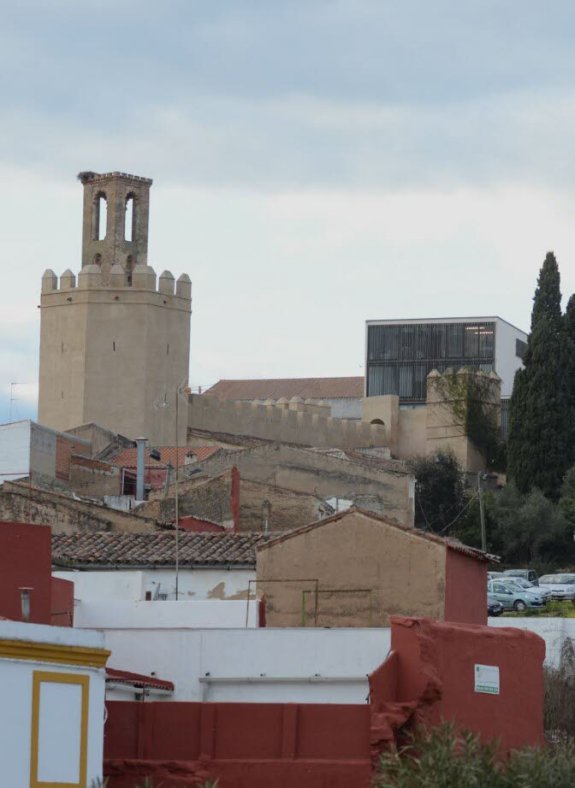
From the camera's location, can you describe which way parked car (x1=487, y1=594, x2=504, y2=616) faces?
facing the viewer and to the right of the viewer

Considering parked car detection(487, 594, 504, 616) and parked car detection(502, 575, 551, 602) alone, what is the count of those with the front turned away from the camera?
0

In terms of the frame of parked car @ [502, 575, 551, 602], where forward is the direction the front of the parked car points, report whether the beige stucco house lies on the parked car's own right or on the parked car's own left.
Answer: on the parked car's own right

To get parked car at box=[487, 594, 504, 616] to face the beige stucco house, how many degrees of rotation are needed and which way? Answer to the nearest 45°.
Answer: approximately 45° to its right

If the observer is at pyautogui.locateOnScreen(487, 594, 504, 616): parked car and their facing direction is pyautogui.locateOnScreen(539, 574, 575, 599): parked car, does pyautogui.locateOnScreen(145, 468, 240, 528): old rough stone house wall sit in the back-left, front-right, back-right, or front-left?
back-left

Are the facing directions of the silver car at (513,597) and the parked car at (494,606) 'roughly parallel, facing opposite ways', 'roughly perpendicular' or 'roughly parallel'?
roughly parallel
